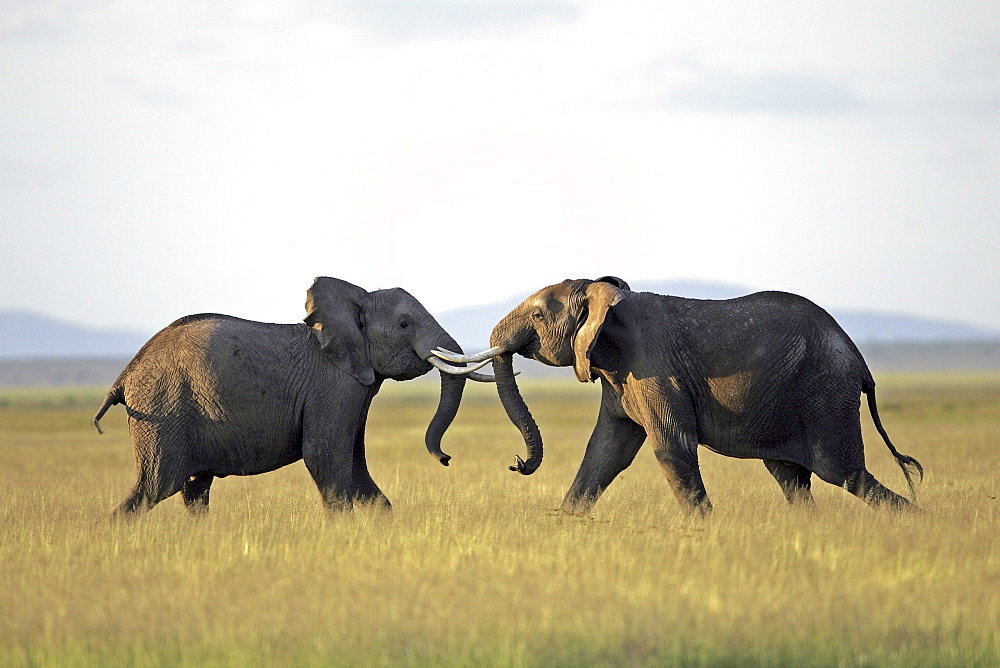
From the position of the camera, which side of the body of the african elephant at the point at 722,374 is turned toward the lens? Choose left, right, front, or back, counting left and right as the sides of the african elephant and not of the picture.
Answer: left

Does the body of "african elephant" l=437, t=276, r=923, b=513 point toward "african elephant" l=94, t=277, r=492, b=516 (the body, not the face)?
yes

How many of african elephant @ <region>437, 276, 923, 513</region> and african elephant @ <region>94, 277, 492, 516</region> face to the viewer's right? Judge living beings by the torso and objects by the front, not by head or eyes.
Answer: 1

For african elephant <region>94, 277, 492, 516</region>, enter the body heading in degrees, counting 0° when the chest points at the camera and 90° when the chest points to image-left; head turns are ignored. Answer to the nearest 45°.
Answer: approximately 270°

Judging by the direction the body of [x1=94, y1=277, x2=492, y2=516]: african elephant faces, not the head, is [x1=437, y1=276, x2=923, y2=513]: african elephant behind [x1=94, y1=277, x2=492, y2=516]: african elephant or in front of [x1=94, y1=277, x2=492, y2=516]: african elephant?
in front

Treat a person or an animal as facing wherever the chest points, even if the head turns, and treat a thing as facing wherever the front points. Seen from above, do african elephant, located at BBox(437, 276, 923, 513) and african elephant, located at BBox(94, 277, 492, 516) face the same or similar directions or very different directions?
very different directions
